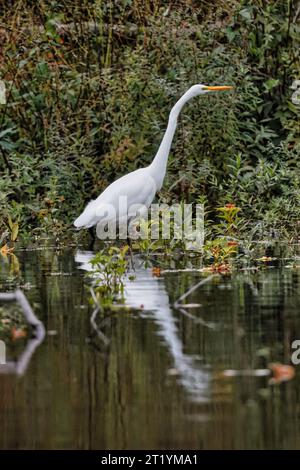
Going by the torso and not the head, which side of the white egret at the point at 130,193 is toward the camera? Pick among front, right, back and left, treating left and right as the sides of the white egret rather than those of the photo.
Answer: right
